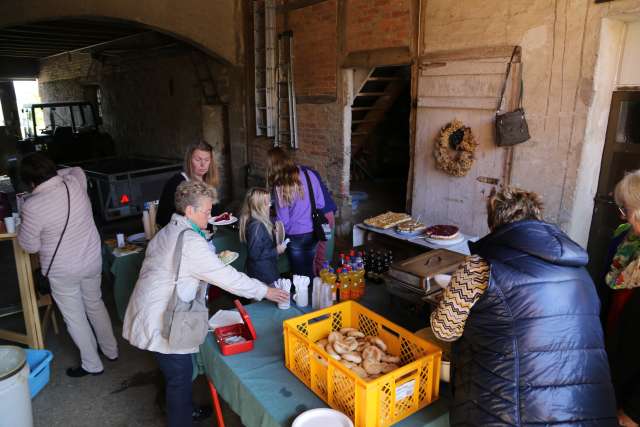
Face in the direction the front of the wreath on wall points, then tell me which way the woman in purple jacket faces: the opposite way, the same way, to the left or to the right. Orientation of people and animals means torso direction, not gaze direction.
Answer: the opposite way

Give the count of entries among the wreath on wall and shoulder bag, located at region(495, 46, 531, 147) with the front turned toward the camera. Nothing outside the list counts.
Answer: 2

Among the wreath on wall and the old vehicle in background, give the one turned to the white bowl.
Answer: the wreath on wall

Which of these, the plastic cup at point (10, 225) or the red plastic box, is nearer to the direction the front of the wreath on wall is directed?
the red plastic box

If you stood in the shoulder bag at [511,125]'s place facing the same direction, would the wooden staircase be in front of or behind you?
behind

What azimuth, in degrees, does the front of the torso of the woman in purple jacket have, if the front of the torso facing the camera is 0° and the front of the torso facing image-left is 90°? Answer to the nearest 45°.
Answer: approximately 180°

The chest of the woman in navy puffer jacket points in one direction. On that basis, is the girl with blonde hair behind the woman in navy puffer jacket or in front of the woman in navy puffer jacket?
in front

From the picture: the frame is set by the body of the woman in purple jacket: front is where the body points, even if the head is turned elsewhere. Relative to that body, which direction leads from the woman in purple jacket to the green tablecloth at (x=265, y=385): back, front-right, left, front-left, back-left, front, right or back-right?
back

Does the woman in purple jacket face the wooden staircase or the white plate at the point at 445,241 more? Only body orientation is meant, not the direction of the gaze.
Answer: the wooden staircase

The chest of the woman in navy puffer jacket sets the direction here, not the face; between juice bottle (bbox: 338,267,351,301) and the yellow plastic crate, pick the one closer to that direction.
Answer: the juice bottle

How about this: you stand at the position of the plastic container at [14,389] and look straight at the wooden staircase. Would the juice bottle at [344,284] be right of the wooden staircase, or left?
right

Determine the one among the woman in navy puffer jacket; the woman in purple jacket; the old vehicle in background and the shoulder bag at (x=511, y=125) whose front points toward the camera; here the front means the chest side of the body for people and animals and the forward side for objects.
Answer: the shoulder bag

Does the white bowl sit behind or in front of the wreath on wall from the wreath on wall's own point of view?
in front

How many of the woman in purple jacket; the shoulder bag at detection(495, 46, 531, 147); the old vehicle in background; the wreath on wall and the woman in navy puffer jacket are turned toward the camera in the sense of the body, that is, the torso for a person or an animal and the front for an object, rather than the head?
2
